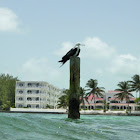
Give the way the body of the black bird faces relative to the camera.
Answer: to the viewer's right
